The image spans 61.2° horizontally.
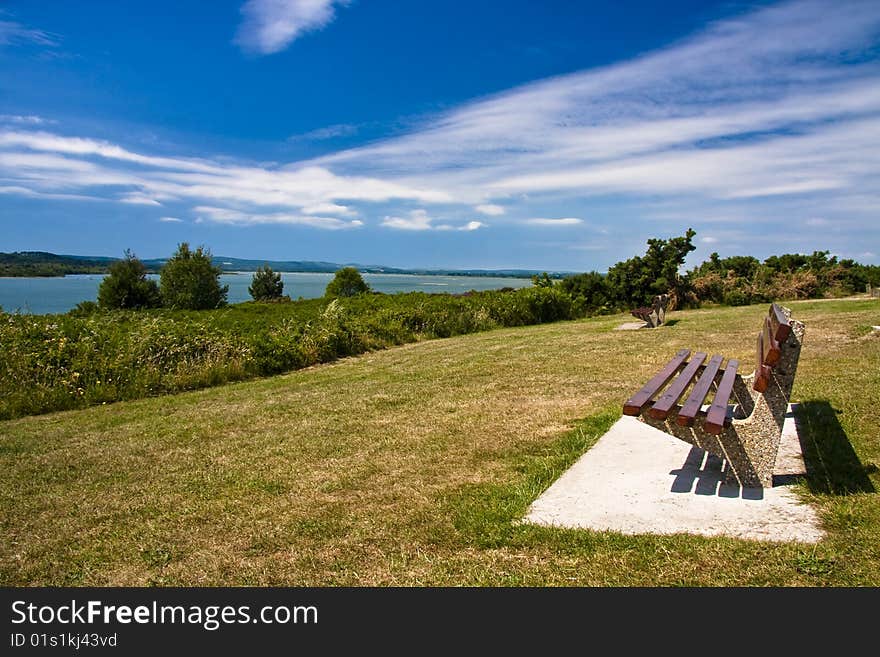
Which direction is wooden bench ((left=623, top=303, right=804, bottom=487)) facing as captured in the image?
to the viewer's left

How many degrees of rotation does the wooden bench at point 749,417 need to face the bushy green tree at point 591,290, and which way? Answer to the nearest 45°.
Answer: approximately 90° to its right

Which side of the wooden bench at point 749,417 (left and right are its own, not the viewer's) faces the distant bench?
right
